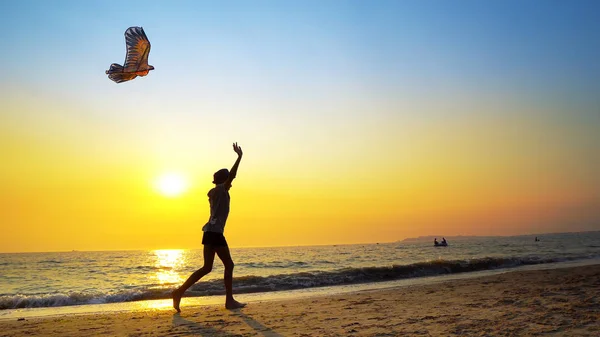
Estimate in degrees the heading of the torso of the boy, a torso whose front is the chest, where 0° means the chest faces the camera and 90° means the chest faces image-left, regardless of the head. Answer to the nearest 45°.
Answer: approximately 270°
